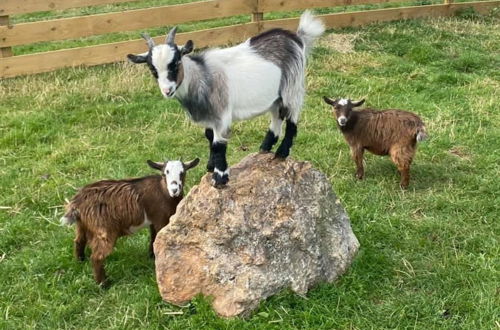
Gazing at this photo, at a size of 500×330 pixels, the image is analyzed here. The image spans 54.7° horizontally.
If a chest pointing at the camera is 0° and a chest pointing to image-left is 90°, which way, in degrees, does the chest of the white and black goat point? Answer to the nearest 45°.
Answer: approximately 45°

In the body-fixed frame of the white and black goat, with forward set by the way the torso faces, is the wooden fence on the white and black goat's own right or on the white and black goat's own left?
on the white and black goat's own right

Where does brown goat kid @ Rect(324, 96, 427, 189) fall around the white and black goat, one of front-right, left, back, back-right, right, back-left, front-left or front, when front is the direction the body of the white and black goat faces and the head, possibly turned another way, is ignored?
back

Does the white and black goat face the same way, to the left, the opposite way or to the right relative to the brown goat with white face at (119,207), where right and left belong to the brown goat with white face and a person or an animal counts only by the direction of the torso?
the opposite way

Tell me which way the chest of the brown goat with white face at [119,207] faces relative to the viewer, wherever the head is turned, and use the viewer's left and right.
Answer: facing away from the viewer and to the right of the viewer
